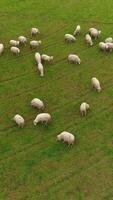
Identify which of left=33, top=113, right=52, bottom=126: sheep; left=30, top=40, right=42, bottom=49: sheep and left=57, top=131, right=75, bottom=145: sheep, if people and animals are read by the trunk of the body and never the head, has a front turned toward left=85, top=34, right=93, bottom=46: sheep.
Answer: left=30, top=40, right=42, bottom=49: sheep

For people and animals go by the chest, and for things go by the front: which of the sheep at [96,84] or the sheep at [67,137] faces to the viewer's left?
the sheep at [67,137]

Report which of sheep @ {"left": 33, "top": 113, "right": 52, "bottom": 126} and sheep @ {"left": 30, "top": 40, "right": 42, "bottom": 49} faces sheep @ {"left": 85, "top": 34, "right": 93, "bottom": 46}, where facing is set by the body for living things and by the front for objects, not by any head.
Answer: sheep @ {"left": 30, "top": 40, "right": 42, "bottom": 49}

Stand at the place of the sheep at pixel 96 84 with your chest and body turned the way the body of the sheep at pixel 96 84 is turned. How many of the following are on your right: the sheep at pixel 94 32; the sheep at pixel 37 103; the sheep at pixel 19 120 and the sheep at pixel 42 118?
3

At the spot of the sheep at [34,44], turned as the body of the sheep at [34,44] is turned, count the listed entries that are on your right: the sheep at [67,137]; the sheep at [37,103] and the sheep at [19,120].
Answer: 3

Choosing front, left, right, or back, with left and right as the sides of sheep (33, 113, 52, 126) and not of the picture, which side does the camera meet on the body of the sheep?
left

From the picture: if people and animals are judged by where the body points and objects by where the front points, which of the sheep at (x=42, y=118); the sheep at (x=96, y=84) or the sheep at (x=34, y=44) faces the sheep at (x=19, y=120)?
the sheep at (x=42, y=118)

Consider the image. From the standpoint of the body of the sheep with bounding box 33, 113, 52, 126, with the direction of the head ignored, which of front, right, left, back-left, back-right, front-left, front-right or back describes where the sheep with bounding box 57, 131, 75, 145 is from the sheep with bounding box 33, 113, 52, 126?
back-left

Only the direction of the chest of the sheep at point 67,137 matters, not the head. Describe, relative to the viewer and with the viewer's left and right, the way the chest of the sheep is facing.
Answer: facing to the left of the viewer

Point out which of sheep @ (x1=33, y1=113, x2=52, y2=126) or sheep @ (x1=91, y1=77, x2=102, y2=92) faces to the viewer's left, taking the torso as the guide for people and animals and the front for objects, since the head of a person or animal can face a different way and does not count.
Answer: sheep @ (x1=33, y1=113, x2=52, y2=126)
